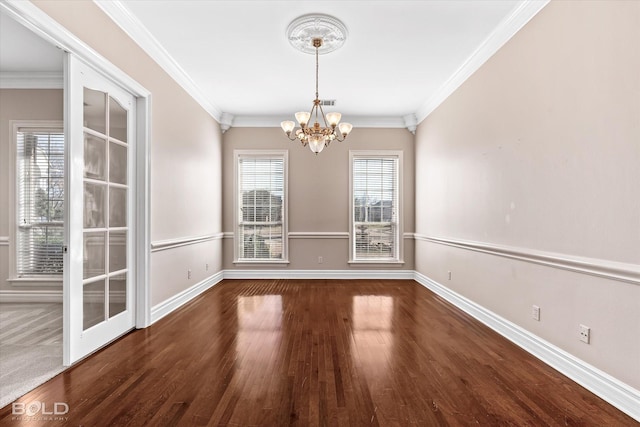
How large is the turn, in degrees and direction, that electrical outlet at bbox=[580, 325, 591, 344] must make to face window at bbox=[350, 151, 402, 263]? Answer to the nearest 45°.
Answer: approximately 90° to its right

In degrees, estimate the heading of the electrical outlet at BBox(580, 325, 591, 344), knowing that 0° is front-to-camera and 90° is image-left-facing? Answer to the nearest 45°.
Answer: approximately 45°

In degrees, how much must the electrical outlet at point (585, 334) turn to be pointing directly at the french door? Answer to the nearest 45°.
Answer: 0° — it already faces it

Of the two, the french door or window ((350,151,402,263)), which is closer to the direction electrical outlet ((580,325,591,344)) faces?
the french door
